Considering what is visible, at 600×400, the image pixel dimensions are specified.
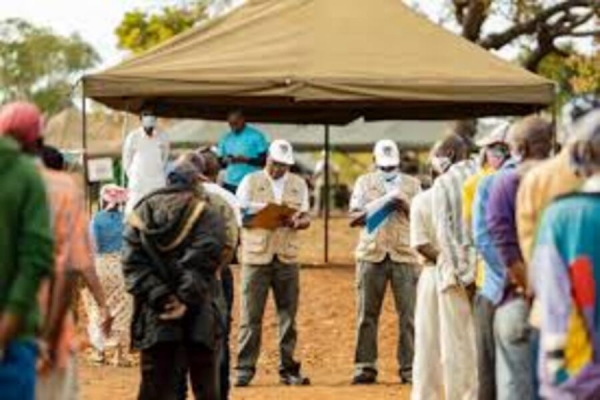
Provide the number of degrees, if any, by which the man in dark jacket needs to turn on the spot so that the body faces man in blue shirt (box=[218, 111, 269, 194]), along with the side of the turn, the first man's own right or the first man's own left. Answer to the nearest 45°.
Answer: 0° — they already face them

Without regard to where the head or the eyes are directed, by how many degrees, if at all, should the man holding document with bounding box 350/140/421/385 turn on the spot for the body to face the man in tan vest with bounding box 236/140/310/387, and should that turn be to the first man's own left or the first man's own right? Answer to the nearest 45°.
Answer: approximately 90° to the first man's own right

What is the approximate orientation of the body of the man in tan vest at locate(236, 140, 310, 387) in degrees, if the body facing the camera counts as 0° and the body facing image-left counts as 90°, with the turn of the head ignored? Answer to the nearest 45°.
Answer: approximately 0°

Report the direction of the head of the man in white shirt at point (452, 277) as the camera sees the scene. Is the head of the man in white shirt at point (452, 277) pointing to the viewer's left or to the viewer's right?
to the viewer's left

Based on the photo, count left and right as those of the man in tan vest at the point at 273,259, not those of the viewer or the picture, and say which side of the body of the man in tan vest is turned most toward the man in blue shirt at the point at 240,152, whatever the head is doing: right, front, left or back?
back

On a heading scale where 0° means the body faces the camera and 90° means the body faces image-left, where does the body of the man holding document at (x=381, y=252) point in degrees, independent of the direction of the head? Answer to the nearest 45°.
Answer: approximately 0°

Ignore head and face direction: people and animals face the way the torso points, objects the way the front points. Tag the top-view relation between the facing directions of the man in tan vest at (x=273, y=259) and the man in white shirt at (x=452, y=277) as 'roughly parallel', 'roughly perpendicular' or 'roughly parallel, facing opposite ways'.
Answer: roughly perpendicular

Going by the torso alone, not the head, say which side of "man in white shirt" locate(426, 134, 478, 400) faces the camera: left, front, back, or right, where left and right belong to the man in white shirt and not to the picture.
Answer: left

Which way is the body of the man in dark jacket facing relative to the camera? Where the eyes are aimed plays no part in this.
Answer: away from the camera
